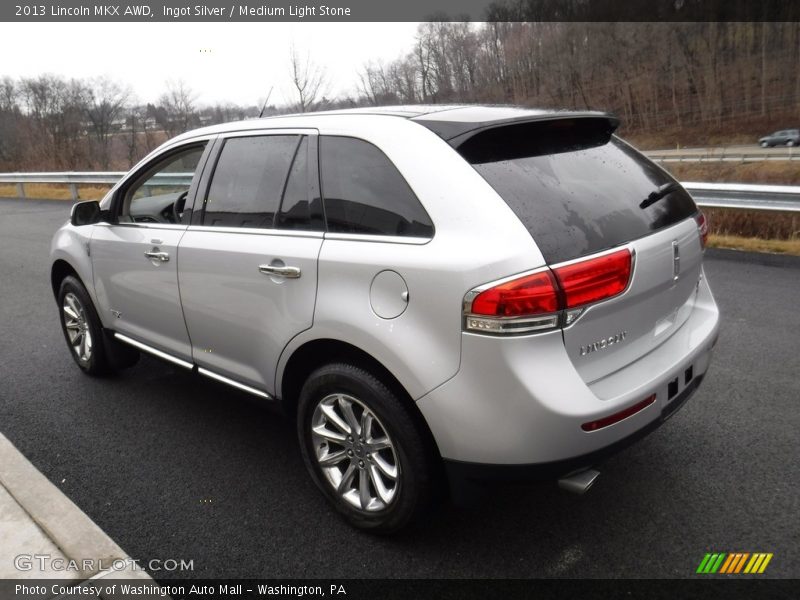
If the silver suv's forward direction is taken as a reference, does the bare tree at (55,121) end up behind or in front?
in front

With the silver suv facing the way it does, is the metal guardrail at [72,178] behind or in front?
in front

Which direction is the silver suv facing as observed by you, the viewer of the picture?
facing away from the viewer and to the left of the viewer
